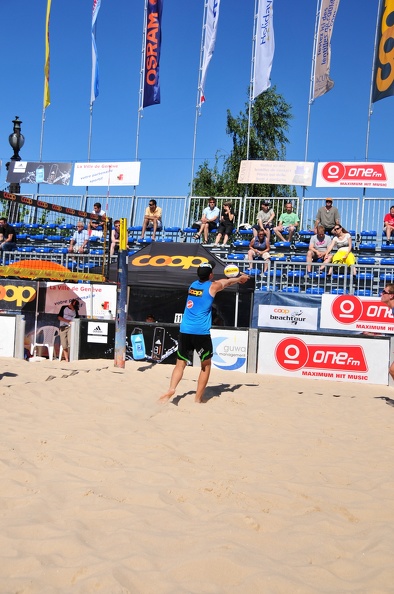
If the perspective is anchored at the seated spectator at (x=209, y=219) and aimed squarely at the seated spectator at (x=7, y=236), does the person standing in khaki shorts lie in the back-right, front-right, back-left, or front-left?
front-left

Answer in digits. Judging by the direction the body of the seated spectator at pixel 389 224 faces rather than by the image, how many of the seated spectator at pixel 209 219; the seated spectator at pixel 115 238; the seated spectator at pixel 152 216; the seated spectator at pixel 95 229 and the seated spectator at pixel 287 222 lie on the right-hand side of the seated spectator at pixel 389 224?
5

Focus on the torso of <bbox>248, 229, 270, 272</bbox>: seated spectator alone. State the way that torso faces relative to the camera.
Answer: toward the camera

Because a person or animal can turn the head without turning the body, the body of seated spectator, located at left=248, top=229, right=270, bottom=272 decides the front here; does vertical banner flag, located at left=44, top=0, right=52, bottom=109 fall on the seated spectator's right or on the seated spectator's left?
on the seated spectator's right

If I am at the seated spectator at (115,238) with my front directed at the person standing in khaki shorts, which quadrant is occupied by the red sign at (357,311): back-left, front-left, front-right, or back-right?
front-left

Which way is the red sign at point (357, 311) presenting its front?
toward the camera

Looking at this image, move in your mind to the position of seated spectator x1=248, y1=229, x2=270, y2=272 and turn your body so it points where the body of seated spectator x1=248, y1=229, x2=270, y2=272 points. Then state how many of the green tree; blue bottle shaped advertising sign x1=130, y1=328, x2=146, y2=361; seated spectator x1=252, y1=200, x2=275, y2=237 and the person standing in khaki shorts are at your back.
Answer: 2

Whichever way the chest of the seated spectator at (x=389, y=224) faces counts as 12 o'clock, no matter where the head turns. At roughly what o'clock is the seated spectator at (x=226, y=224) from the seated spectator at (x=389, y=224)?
the seated spectator at (x=226, y=224) is roughly at 3 o'clock from the seated spectator at (x=389, y=224).

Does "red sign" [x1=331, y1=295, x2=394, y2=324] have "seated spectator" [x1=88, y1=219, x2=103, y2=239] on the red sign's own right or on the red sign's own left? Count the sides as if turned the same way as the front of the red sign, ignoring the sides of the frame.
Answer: on the red sign's own right

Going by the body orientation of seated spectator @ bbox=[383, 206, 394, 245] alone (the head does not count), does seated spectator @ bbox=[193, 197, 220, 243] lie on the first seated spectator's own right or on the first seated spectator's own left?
on the first seated spectator's own right

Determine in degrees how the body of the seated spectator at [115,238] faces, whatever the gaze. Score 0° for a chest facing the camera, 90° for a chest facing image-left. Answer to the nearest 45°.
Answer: approximately 0°

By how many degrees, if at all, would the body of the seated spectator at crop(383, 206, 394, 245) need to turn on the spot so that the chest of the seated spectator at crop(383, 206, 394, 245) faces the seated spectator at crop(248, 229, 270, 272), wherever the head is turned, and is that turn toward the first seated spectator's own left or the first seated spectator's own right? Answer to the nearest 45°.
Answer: approximately 45° to the first seated spectator's own right

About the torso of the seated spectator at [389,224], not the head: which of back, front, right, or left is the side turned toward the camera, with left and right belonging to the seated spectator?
front

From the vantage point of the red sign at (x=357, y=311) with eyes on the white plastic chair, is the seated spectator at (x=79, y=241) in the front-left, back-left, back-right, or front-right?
front-right

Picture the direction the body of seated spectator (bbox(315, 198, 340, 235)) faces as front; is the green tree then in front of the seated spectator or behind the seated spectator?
behind
